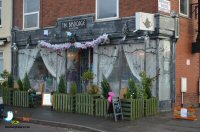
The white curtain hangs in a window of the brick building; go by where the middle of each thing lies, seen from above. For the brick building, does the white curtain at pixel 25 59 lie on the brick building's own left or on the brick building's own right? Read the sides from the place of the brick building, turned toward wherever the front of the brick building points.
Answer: on the brick building's own right

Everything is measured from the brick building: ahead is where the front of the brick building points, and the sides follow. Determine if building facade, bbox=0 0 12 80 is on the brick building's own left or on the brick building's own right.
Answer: on the brick building's own right

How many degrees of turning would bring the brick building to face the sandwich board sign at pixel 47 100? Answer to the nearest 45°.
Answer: approximately 45° to its right

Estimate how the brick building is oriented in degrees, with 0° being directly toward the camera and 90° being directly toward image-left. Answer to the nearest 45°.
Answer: approximately 45°

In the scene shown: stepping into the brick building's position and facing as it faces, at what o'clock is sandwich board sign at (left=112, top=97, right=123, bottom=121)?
The sandwich board sign is roughly at 11 o'clock from the brick building.
